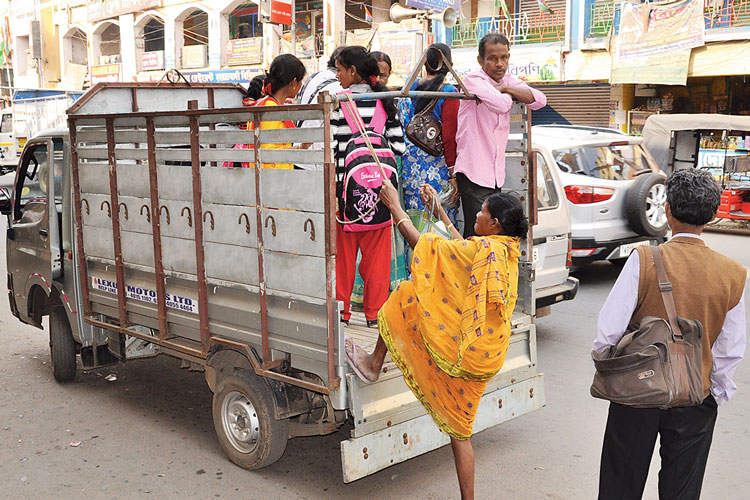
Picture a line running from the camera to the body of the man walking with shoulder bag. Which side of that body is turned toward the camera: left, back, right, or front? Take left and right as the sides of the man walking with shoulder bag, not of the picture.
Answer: back

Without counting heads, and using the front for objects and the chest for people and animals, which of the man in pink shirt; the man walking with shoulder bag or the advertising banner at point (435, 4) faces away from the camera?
the man walking with shoulder bag

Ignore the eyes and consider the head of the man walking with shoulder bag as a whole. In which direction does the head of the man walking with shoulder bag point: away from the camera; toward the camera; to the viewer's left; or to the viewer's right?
away from the camera

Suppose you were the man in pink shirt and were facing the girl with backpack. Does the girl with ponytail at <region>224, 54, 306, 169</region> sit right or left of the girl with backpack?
right

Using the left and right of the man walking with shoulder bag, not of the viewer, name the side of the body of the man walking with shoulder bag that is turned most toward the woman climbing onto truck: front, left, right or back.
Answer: left

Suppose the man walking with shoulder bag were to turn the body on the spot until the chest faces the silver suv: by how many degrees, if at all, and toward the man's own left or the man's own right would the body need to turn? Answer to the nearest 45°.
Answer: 0° — they already face it

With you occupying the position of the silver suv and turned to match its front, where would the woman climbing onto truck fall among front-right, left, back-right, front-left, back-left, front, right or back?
back-left

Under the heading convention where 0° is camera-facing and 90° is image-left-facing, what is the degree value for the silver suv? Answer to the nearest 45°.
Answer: approximately 135°

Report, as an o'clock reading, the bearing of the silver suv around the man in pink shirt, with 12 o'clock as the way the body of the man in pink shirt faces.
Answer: The silver suv is roughly at 8 o'clock from the man in pink shirt.

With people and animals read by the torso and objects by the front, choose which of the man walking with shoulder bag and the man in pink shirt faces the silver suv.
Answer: the man walking with shoulder bag

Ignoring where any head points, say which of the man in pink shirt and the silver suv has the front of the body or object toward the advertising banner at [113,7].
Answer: the silver suv

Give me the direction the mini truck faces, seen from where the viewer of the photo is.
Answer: facing away from the viewer and to the left of the viewer
